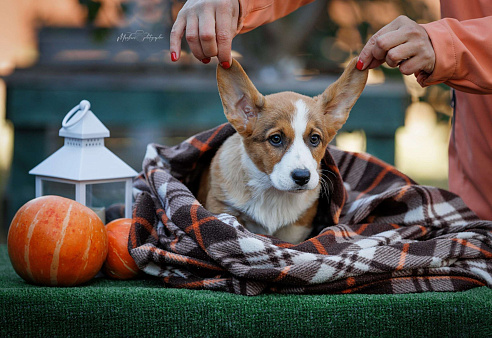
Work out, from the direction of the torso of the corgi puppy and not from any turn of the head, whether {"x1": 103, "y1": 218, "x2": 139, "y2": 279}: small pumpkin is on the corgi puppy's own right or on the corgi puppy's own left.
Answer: on the corgi puppy's own right

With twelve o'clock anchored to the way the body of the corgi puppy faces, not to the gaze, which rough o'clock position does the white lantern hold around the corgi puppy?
The white lantern is roughly at 4 o'clock from the corgi puppy.

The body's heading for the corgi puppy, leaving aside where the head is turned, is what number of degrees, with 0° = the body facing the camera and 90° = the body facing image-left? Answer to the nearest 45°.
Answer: approximately 315°

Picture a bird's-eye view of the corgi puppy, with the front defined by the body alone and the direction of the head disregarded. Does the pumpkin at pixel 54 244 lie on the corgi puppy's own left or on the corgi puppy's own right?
on the corgi puppy's own right
